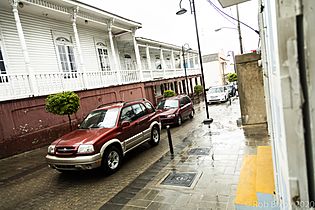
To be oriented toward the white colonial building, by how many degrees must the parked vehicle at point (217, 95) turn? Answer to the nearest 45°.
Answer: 0° — it already faces it

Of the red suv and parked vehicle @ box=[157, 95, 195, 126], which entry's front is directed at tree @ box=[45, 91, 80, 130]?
the parked vehicle

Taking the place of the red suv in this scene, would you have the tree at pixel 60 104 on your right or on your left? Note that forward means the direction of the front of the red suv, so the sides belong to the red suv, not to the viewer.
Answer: on your right

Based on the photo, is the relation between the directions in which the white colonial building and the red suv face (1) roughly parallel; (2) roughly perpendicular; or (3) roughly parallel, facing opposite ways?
roughly perpendicular

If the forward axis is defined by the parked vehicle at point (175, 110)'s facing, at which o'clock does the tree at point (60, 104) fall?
The tree is roughly at 12 o'clock from the parked vehicle.

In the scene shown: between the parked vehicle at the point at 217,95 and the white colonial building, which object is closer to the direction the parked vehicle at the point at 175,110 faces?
the white colonial building

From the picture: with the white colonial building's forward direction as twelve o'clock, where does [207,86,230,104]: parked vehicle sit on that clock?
The parked vehicle is roughly at 10 o'clock from the white colonial building.

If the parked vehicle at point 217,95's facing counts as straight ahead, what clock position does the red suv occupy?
The red suv is roughly at 11 o'clock from the parked vehicle.

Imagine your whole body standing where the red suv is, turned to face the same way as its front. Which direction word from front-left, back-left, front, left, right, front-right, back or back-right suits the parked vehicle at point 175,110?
back

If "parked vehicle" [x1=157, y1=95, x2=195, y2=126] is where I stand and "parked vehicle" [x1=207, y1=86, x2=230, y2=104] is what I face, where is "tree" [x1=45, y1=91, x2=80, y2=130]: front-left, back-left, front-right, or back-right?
back-left

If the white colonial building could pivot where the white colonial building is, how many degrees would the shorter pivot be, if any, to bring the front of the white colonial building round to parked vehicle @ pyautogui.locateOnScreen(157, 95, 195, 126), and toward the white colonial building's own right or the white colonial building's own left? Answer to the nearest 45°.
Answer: approximately 45° to the white colonial building's own left
